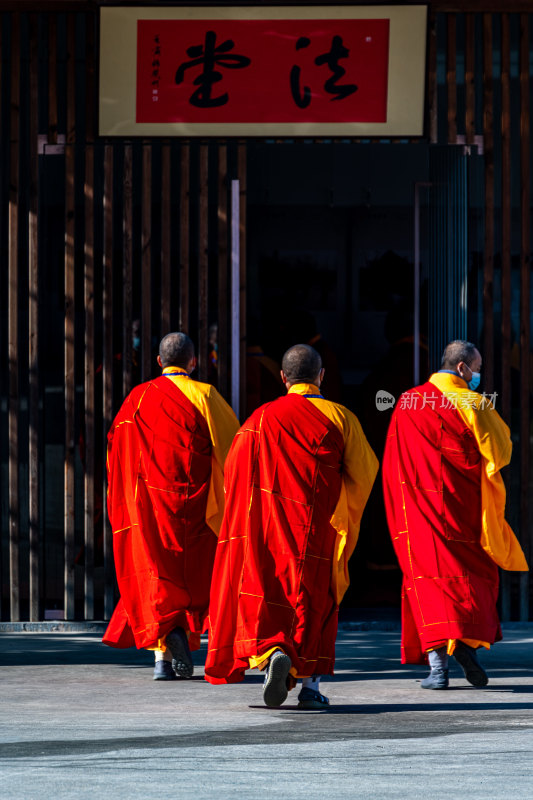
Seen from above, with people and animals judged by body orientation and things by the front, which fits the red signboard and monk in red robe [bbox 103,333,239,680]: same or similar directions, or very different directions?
very different directions

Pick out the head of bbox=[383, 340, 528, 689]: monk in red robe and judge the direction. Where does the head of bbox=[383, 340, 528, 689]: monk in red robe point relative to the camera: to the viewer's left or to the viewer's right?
to the viewer's right

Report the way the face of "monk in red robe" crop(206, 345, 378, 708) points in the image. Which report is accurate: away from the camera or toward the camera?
away from the camera

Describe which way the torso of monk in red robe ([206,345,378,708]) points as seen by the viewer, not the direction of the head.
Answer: away from the camera

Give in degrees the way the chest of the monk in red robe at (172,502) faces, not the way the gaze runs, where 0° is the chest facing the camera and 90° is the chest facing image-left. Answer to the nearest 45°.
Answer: approximately 180°

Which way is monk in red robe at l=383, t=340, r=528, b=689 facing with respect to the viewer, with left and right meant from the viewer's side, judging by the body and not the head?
facing away from the viewer and to the right of the viewer

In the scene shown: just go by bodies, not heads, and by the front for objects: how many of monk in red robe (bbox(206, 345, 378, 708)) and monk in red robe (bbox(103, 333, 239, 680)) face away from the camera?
2

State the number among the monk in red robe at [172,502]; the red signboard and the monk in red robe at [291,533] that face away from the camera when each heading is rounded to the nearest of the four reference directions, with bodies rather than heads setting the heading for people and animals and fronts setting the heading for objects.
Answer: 2

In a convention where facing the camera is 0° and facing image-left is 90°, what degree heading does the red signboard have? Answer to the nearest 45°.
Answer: approximately 0°
